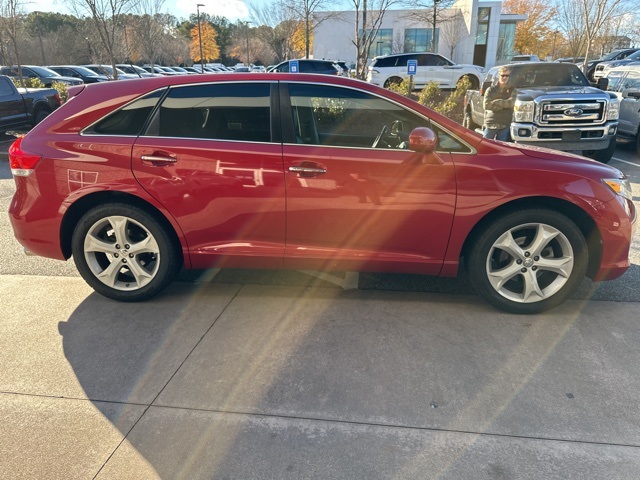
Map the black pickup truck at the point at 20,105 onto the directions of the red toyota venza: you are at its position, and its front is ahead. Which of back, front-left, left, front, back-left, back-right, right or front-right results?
back-left

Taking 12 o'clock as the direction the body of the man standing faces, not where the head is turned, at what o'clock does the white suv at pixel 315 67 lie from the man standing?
The white suv is roughly at 5 o'clock from the man standing.

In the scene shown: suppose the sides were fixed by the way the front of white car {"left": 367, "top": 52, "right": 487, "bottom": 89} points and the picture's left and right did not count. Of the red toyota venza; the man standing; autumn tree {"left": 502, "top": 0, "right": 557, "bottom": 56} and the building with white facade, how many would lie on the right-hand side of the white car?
2

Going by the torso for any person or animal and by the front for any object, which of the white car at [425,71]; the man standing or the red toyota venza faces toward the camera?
the man standing

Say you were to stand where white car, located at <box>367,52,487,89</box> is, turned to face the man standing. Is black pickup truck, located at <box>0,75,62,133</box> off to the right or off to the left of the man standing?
right

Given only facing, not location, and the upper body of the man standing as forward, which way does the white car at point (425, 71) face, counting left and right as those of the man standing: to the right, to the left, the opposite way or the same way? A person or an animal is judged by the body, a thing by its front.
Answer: to the left

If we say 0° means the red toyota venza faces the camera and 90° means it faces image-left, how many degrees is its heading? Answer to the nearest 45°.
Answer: approximately 270°

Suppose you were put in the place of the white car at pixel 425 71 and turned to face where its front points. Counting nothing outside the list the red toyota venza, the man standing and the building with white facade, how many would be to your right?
2

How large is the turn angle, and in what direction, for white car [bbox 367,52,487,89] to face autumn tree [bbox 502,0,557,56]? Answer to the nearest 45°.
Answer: approximately 90° to its left

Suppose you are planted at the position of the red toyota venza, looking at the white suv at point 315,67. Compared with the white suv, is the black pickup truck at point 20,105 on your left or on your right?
left

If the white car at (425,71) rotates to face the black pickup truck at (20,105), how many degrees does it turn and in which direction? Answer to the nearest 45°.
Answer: approximately 135° to its right

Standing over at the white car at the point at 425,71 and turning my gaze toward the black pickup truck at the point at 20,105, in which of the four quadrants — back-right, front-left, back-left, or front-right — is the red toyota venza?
front-left

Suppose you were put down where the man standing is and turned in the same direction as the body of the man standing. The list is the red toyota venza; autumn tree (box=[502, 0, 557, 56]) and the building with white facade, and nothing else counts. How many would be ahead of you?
1

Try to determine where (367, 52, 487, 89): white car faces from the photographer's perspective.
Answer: facing to the right of the viewer

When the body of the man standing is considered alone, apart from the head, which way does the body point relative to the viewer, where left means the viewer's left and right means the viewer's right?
facing the viewer
